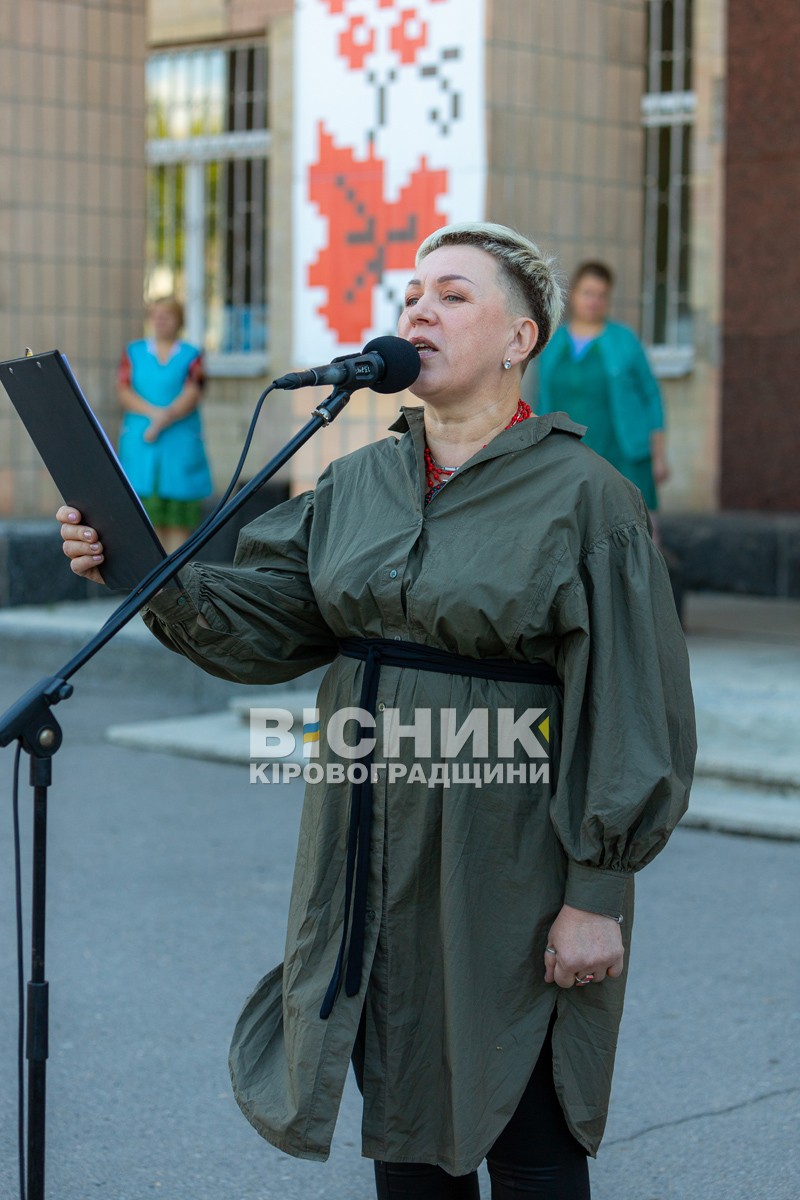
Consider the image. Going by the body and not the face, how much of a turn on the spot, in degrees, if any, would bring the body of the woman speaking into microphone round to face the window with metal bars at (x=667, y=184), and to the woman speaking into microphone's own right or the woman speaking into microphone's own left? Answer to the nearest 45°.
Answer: approximately 135° to the woman speaking into microphone's own right

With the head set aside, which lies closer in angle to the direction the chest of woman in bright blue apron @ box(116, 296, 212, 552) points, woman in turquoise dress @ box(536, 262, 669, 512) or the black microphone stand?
the black microphone stand

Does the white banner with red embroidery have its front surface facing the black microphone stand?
yes

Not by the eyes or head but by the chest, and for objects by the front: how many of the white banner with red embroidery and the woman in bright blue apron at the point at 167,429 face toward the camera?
2

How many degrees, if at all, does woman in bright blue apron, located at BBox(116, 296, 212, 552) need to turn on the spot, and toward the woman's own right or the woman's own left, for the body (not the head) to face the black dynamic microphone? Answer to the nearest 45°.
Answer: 0° — they already face it

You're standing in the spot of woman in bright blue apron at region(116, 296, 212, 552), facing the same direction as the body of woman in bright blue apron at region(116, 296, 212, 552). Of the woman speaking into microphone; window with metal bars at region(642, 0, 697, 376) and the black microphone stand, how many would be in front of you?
2

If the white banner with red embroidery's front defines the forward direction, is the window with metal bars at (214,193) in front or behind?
behind

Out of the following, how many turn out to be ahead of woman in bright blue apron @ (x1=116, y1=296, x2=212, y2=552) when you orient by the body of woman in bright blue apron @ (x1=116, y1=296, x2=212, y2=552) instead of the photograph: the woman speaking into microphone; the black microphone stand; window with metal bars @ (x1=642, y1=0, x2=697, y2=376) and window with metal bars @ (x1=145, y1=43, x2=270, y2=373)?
2

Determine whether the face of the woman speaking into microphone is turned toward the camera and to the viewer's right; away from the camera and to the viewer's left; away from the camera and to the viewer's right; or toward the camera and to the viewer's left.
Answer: toward the camera and to the viewer's left

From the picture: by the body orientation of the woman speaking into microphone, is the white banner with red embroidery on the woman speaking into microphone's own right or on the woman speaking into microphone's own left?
on the woman speaking into microphone's own right
